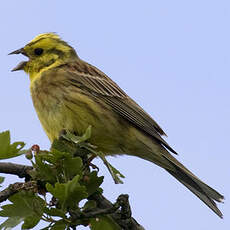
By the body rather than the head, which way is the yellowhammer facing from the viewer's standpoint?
to the viewer's left
